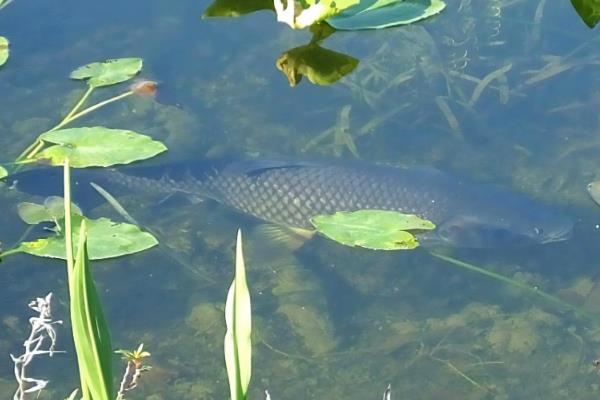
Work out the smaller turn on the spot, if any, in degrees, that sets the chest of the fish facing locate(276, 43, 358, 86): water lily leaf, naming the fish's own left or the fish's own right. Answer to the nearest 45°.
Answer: approximately 90° to the fish's own left

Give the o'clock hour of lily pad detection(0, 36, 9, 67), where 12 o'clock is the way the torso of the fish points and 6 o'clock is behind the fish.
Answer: The lily pad is roughly at 7 o'clock from the fish.

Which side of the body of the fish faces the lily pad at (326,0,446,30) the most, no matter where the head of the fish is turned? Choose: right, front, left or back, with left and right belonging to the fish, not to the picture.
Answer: left

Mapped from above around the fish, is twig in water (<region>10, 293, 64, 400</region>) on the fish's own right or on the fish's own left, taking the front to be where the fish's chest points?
on the fish's own right

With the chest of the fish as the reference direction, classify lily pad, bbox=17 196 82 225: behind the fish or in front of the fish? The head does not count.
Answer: behind

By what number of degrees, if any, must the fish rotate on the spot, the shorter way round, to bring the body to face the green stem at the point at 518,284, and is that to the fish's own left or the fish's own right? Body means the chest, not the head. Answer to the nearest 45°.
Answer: approximately 45° to the fish's own right

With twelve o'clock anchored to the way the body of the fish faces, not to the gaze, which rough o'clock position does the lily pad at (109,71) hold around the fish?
The lily pad is roughly at 7 o'clock from the fish.

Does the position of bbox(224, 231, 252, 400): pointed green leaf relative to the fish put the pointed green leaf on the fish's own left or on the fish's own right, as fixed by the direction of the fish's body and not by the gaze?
on the fish's own right

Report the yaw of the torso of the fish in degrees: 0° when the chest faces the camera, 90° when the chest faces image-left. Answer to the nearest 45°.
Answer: approximately 270°

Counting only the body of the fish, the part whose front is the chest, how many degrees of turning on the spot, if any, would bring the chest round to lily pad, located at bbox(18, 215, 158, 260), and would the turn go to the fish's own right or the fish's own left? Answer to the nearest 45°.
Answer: approximately 135° to the fish's own right

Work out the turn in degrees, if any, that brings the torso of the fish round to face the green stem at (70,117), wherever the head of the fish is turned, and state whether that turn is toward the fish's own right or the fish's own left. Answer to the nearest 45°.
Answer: approximately 180°
